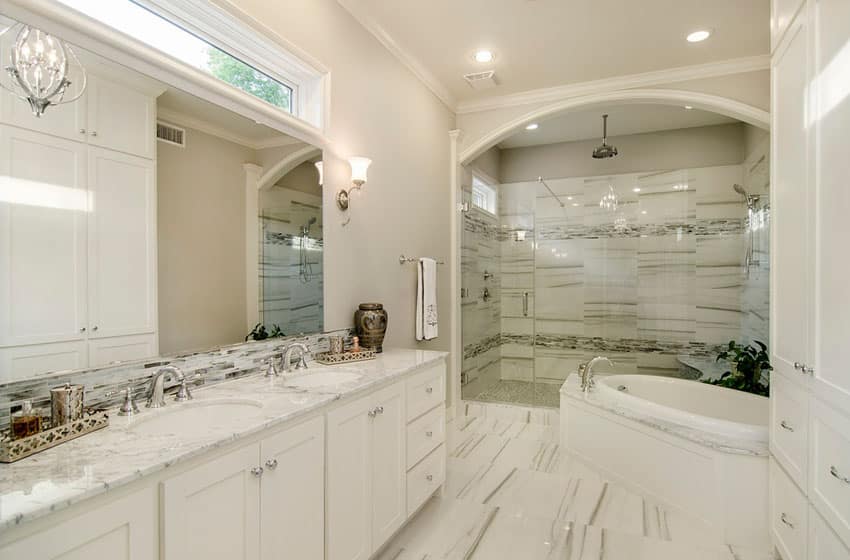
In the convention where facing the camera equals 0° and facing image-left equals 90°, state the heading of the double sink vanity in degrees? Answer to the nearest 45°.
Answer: approximately 315°

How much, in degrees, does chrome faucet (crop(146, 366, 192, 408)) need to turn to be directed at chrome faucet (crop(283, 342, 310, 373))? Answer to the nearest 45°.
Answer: approximately 90° to its left

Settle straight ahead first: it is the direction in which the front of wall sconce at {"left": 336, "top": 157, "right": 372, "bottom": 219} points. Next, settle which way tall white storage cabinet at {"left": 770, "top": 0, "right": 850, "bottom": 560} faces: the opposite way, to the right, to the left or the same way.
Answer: the opposite way

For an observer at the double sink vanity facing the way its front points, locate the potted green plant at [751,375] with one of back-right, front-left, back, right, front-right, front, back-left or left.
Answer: front-left

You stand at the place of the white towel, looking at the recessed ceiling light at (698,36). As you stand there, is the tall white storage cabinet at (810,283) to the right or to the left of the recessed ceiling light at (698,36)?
right

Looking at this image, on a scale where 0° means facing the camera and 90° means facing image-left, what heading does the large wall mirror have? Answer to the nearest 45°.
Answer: approximately 315°

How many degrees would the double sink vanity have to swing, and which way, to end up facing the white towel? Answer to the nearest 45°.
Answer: approximately 90° to its left

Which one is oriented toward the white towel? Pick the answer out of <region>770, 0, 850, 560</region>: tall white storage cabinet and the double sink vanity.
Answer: the tall white storage cabinet

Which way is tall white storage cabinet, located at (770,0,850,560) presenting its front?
to the viewer's left

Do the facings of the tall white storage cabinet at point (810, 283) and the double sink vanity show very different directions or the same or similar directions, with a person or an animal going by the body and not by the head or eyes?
very different directions
